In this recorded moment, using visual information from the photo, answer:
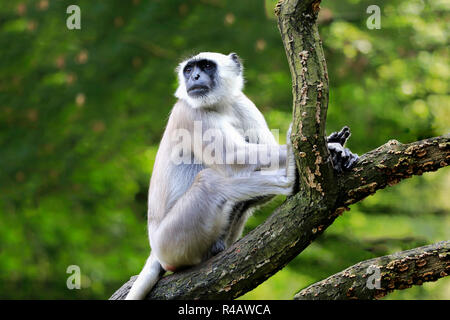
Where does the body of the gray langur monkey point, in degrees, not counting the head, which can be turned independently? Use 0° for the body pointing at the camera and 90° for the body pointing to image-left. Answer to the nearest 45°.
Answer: approximately 315°

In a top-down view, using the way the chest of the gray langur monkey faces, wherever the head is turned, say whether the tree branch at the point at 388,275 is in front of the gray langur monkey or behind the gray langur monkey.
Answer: in front
